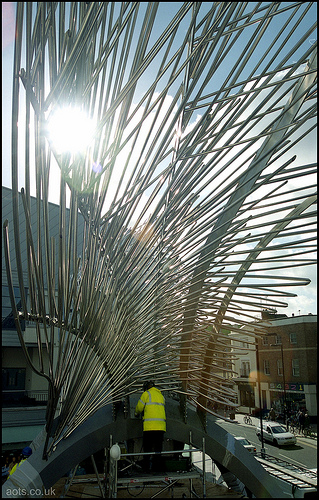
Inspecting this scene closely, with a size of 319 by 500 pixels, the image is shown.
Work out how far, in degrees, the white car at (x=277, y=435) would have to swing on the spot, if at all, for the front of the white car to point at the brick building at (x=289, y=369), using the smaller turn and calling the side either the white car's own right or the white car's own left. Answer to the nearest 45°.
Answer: approximately 135° to the white car's own left

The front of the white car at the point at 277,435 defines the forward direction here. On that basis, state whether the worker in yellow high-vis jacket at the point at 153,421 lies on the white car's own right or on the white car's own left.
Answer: on the white car's own right

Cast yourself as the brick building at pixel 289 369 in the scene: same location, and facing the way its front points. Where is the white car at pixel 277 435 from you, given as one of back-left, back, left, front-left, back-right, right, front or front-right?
front-left

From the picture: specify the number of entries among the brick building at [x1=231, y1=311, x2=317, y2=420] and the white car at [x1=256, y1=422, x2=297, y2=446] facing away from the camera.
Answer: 0

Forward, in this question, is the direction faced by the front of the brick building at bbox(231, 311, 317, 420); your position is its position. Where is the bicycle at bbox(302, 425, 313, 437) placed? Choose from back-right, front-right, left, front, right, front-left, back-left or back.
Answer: front-left

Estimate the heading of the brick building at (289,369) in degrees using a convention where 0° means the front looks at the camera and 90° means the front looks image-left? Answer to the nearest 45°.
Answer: approximately 45°

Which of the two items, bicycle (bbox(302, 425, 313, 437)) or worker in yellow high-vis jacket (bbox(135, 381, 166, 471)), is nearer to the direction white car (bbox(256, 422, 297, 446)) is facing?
the worker in yellow high-vis jacket
